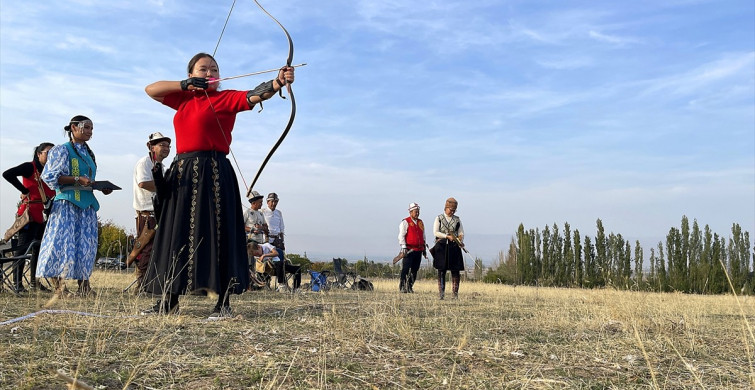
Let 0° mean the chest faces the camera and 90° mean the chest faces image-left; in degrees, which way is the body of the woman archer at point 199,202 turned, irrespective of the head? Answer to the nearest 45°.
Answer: approximately 0°

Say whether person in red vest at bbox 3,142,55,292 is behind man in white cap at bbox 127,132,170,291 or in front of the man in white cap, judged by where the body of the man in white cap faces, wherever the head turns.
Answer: behind

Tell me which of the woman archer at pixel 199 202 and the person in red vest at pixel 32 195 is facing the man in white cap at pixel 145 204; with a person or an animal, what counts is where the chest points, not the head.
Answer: the person in red vest

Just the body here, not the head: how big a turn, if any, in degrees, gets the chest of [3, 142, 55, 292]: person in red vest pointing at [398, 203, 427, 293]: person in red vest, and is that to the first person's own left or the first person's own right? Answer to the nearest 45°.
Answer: approximately 45° to the first person's own left

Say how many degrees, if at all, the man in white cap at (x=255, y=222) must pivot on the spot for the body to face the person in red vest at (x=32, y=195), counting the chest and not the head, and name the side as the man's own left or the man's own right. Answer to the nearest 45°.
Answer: approximately 90° to the man's own right

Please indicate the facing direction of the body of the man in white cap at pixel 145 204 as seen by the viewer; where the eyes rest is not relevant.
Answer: to the viewer's right

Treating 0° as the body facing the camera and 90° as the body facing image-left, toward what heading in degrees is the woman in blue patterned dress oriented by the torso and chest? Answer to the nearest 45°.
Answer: approximately 315°
